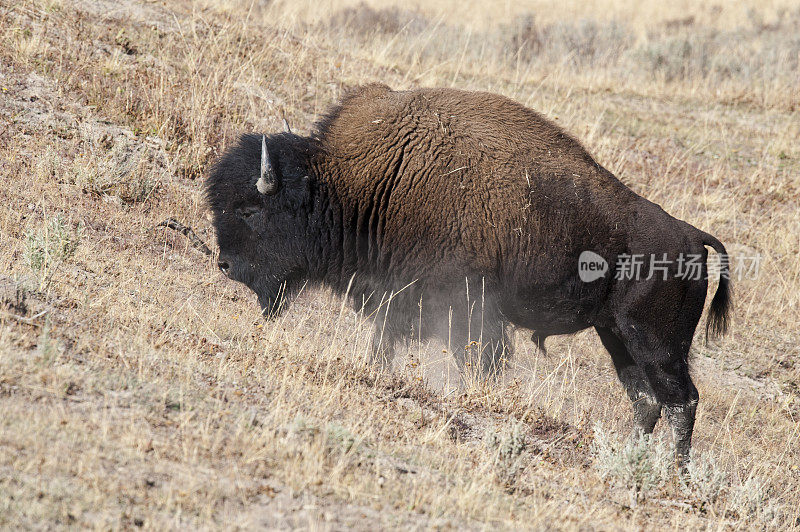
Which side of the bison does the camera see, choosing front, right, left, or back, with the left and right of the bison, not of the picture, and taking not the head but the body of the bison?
left
